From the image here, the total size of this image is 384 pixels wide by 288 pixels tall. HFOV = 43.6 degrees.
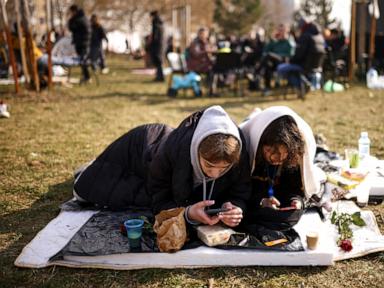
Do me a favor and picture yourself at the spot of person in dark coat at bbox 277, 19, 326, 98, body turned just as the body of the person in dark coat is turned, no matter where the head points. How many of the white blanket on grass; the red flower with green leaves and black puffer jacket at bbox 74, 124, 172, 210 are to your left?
3

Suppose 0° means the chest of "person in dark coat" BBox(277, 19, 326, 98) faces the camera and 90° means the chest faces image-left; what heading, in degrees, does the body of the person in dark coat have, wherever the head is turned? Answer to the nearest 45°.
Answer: approximately 90°

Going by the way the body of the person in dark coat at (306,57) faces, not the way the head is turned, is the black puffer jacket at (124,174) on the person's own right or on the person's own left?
on the person's own left

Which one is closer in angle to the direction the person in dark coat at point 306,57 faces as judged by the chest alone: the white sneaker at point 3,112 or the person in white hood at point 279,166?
the white sneaker

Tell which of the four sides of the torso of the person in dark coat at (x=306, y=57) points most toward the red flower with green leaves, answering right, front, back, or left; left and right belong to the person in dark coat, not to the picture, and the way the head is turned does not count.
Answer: left

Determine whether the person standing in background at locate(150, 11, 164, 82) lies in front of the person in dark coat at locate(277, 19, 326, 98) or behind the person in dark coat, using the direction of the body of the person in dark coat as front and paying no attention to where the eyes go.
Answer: in front
